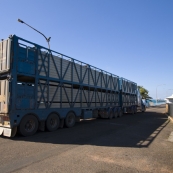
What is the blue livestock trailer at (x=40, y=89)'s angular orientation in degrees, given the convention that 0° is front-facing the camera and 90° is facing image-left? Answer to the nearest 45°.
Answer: approximately 225°
